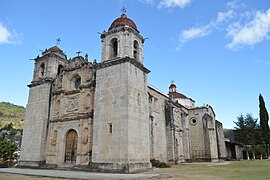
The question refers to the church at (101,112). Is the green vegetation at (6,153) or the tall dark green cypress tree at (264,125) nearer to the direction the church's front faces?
the green vegetation

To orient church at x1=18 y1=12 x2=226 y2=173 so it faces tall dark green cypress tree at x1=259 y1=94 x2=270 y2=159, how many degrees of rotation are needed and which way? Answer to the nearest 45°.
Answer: approximately 180°

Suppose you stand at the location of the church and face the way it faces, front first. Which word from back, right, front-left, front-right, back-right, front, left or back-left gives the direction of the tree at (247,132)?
back

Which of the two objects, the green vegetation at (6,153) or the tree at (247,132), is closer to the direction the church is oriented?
the green vegetation

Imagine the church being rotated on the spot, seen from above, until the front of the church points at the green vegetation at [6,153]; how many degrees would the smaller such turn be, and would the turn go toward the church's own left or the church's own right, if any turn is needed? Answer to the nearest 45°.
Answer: approximately 90° to the church's own right

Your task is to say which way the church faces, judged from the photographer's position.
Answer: facing the viewer and to the left of the viewer
